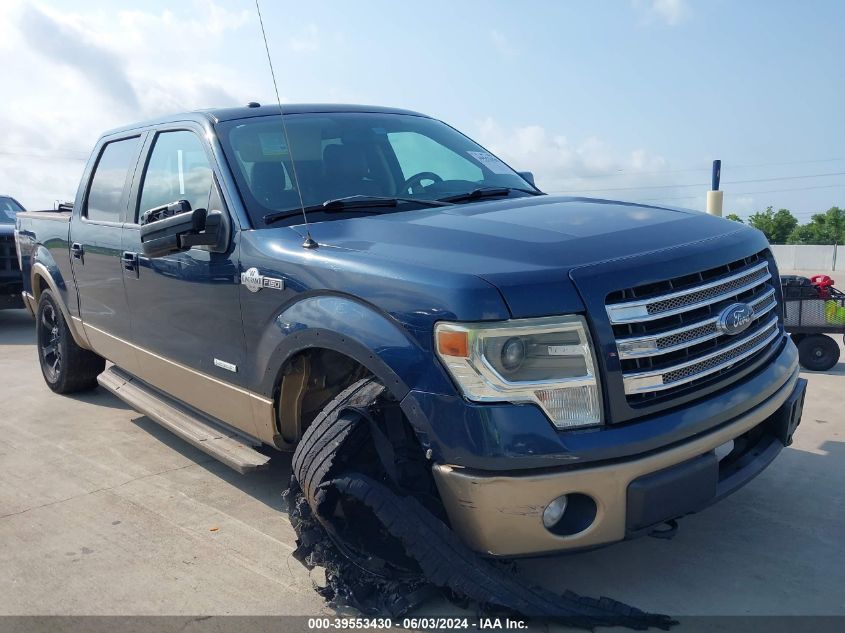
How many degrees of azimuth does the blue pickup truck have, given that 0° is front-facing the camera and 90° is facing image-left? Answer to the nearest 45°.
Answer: approximately 315°

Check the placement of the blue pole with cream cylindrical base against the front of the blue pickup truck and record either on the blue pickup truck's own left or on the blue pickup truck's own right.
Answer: on the blue pickup truck's own left

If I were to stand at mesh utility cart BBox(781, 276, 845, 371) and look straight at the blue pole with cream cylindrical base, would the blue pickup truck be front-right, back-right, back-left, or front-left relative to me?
back-left

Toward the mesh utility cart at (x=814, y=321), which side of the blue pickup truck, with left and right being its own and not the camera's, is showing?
left

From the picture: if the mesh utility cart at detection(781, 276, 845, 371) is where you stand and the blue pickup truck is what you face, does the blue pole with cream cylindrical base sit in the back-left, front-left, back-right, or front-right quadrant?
back-right
